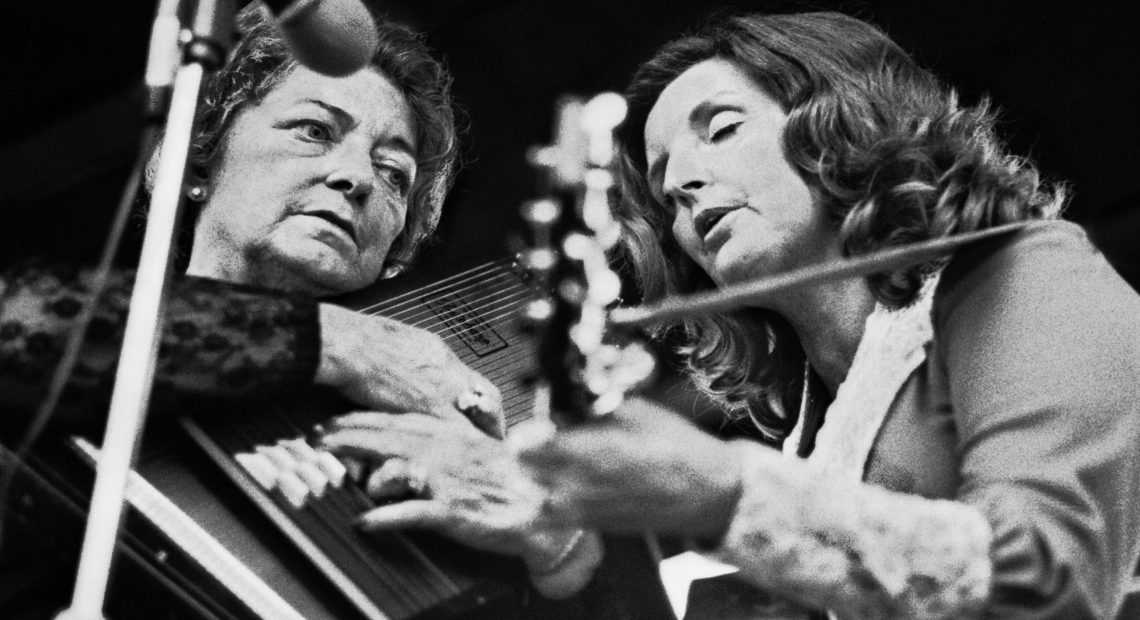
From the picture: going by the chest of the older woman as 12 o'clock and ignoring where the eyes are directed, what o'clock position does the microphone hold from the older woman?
The microphone is roughly at 1 o'clock from the older woman.

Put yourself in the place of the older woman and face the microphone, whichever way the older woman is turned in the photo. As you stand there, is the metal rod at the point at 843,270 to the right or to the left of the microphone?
left

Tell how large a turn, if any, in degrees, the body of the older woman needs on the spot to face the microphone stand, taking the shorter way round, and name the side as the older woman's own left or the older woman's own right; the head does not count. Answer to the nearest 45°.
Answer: approximately 45° to the older woman's own right

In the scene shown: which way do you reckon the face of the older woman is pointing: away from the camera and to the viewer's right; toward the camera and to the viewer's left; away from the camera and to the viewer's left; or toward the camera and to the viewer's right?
toward the camera and to the viewer's right
